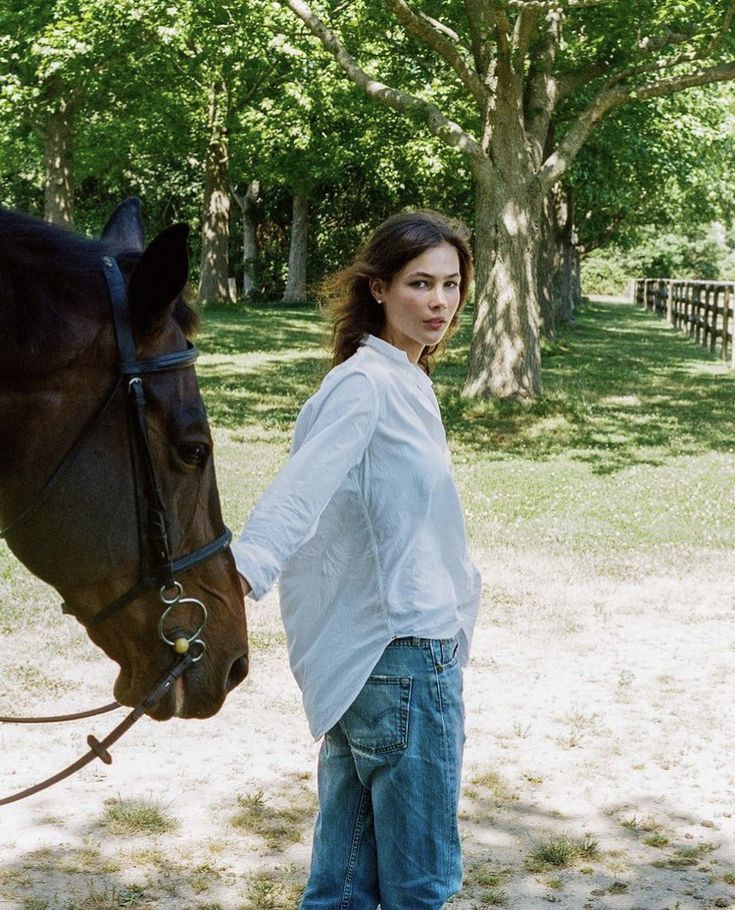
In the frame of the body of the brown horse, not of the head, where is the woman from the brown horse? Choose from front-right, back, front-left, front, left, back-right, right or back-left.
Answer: front-left

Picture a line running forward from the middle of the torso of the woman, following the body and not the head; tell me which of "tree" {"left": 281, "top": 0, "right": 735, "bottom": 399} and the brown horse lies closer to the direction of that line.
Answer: the tree

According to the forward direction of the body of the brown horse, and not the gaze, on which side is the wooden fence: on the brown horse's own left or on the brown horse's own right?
on the brown horse's own left
